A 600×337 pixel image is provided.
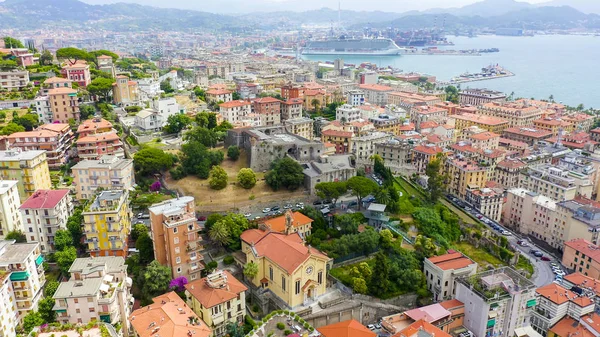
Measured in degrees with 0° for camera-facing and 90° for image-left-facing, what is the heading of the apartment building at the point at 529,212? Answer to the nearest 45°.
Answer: approximately 45°

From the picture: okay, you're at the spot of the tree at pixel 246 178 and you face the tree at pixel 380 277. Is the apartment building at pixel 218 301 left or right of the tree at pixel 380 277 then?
right

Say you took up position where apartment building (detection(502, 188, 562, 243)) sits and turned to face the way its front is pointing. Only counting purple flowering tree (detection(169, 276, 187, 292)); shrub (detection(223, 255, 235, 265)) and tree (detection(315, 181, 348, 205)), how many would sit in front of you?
3

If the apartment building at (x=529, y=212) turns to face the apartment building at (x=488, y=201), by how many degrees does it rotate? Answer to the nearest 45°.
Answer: approximately 45° to its right

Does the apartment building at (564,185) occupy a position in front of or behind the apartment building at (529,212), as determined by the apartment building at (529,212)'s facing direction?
behind

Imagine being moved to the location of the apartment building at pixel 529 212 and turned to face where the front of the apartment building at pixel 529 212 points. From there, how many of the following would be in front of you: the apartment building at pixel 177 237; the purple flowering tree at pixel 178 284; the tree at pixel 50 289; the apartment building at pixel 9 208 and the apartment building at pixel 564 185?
4

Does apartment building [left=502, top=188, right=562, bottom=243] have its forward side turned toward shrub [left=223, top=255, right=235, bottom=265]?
yes

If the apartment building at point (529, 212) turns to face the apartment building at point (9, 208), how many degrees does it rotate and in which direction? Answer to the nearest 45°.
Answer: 0° — it already faces it

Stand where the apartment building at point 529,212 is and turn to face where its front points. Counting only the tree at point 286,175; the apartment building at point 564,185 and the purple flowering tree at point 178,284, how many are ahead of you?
2

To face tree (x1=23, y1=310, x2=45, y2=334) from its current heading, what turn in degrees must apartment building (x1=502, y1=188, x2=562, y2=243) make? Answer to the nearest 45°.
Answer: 0° — it already faces it

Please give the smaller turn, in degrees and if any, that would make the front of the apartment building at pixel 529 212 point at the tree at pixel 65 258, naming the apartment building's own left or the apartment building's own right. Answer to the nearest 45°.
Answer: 0° — it already faces it
